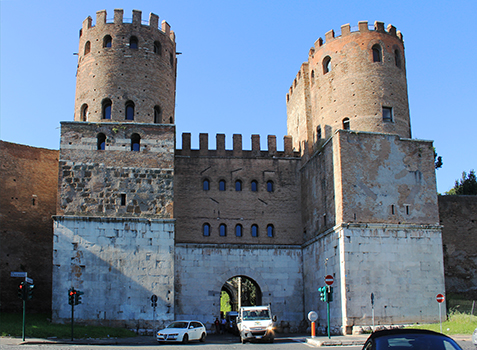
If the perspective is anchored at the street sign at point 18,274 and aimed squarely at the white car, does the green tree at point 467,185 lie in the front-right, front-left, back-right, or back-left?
front-left

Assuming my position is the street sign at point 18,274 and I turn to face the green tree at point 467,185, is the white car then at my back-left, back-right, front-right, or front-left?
front-right

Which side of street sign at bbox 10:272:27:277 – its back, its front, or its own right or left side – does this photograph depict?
front

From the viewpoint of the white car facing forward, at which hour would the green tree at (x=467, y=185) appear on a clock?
The green tree is roughly at 6 o'clock from the white car.

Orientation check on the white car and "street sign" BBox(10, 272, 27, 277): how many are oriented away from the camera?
0

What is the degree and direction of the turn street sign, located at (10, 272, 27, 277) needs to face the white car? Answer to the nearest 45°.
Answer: approximately 45° to its left

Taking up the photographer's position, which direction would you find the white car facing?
facing the viewer and to the left of the viewer

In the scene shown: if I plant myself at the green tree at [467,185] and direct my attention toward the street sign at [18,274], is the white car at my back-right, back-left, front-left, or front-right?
front-left

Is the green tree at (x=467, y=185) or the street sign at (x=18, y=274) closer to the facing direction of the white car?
the street sign

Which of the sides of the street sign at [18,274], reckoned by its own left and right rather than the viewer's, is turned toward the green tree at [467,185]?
left
